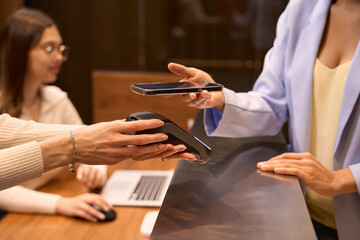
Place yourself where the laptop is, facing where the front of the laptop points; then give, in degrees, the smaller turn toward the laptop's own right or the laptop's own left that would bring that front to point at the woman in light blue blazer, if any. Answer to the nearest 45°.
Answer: approximately 135° to the laptop's own left

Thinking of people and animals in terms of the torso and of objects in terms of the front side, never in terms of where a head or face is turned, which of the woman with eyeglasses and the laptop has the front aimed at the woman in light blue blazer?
the woman with eyeglasses

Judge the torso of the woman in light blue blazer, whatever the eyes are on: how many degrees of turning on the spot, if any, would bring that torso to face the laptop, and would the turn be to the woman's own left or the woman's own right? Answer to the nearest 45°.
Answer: approximately 45° to the woman's own right

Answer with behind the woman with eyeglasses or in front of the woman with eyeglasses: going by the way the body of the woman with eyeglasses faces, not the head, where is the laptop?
in front

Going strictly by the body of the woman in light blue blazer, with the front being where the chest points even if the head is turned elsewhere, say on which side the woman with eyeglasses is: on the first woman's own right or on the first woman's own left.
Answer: on the first woman's own right

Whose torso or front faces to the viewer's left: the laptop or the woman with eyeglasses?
the laptop

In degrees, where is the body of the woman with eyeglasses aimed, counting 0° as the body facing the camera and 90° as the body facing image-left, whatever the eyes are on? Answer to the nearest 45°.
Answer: approximately 315°

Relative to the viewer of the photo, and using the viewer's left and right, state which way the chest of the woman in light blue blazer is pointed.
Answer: facing the viewer and to the left of the viewer

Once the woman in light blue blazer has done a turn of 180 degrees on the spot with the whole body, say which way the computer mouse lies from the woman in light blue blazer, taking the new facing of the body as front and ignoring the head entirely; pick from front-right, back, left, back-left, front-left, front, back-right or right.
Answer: back-left

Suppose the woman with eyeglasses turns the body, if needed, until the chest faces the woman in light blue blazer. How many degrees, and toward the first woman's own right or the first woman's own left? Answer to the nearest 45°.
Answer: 0° — they already face them
